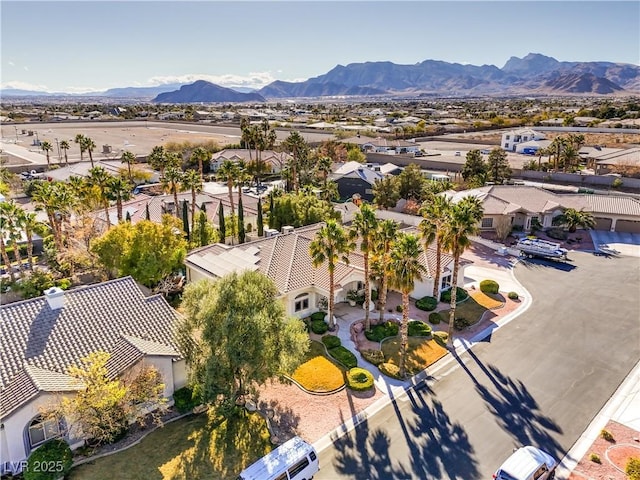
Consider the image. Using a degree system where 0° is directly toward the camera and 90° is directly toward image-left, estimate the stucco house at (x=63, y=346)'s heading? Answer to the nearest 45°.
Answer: approximately 315°

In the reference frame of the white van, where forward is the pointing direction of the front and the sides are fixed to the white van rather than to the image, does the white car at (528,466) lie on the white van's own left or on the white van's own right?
on the white van's own left

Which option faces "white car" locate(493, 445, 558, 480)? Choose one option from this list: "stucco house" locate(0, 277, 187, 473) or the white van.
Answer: the stucco house

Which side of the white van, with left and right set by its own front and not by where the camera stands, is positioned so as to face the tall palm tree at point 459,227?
back

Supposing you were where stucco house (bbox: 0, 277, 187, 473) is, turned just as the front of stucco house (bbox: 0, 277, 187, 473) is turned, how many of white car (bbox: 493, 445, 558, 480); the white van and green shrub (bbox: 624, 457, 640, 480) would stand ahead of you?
3

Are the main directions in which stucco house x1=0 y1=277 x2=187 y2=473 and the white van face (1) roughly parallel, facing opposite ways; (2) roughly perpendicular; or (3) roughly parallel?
roughly perpendicular

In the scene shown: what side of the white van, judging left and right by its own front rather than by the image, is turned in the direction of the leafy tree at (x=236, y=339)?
right

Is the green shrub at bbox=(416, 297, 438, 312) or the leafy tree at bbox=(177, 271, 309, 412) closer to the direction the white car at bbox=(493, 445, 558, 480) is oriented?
the green shrub

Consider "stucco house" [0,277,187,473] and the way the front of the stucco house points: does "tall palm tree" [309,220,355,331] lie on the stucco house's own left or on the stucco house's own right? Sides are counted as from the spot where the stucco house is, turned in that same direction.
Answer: on the stucco house's own left

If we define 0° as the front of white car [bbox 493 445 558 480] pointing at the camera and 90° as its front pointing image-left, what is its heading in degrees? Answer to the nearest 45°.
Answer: approximately 225°
